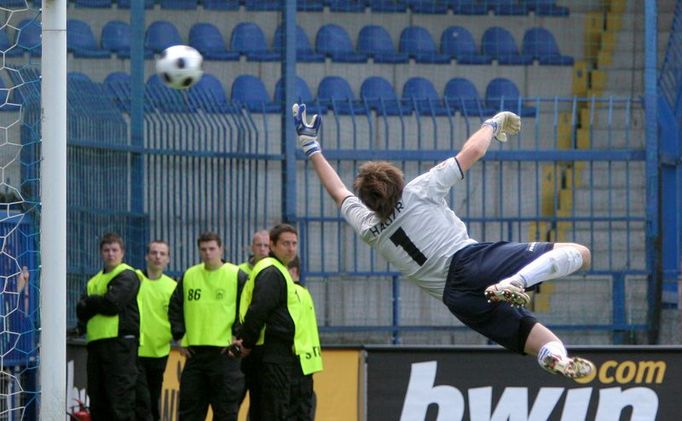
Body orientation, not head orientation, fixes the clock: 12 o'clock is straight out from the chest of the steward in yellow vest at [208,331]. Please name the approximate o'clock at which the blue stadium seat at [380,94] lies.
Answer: The blue stadium seat is roughly at 7 o'clock from the steward in yellow vest.

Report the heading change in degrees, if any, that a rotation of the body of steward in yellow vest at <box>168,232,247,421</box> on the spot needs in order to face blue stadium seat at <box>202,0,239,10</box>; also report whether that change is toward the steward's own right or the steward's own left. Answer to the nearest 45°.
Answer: approximately 180°

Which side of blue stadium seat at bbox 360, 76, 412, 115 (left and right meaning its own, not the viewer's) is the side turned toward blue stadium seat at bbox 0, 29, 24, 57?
right

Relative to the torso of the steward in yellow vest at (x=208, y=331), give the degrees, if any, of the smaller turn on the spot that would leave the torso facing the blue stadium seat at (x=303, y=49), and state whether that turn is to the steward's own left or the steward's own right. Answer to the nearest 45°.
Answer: approximately 180°

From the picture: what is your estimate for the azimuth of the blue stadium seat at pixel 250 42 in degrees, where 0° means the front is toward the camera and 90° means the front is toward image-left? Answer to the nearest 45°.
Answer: approximately 315°

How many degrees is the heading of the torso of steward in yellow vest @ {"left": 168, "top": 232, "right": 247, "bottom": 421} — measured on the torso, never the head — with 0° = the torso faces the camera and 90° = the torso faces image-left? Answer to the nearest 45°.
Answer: approximately 0°

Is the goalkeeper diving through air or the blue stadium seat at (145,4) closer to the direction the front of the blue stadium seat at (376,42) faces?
the goalkeeper diving through air

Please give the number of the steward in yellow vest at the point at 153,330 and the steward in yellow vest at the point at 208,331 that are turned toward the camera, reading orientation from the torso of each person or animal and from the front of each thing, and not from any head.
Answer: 2
